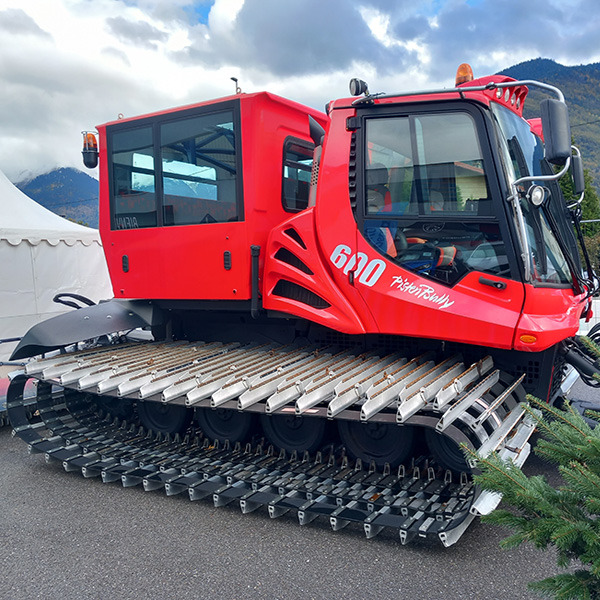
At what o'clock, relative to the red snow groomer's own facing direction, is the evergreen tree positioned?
The evergreen tree is roughly at 1 o'clock from the red snow groomer.

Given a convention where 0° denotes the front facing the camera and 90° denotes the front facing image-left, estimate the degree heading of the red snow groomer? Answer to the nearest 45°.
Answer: approximately 315°

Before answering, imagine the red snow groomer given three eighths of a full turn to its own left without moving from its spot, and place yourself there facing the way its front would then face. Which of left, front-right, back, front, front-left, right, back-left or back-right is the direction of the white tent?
front-left
